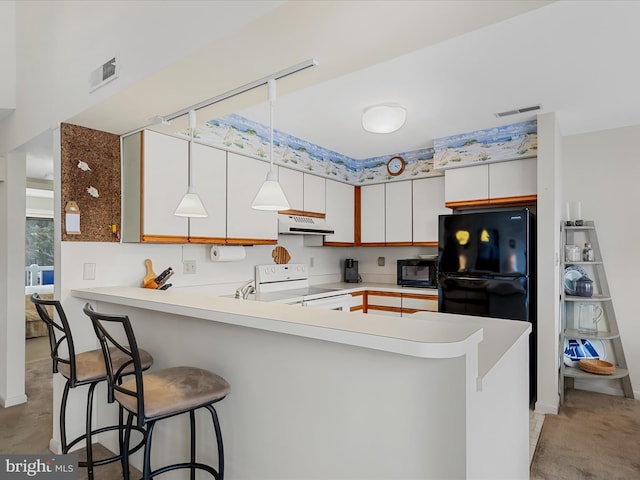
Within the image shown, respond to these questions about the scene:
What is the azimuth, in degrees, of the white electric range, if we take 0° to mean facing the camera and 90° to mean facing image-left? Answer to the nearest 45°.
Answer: approximately 315°

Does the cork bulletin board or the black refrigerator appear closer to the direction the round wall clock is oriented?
the cork bulletin board

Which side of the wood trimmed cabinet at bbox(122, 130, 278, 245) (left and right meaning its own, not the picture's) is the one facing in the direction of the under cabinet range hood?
left
